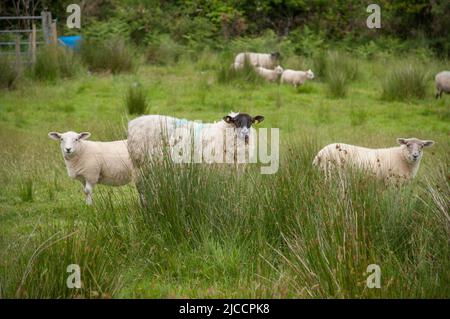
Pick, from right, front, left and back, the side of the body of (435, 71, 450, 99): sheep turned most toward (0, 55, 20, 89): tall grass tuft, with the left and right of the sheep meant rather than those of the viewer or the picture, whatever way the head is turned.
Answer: back

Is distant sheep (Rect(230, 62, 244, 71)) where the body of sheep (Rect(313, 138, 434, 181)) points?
no

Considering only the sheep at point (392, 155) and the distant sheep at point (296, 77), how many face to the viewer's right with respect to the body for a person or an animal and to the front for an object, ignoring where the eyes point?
2

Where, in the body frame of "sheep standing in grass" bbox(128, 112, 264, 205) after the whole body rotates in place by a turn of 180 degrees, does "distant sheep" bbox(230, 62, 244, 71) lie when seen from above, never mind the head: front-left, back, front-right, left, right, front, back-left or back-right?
right

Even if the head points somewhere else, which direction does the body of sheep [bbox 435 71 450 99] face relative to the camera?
to the viewer's right

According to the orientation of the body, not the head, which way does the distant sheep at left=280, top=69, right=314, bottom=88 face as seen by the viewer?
to the viewer's right

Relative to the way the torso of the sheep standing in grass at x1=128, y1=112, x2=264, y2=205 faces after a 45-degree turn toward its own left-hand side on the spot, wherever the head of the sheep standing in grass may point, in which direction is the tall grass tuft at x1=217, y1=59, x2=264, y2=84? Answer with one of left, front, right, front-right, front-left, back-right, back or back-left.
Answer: front-left

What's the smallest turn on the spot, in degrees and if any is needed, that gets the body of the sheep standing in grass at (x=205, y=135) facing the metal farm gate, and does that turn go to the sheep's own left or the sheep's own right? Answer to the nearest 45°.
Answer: approximately 90° to the sheep's own left

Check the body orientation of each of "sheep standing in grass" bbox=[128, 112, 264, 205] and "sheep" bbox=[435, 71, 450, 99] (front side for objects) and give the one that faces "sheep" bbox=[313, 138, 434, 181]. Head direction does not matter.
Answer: the sheep standing in grass

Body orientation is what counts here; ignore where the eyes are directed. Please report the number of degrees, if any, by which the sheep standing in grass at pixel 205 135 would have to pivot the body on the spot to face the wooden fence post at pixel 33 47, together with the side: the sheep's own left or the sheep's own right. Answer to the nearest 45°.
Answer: approximately 90° to the sheep's own left

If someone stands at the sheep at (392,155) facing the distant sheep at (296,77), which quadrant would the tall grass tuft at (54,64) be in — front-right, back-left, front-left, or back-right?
front-left

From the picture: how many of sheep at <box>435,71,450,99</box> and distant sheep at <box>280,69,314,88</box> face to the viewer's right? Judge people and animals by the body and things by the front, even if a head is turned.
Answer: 2

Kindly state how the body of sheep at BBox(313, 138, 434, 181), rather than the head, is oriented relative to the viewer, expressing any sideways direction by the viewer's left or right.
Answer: facing to the right of the viewer

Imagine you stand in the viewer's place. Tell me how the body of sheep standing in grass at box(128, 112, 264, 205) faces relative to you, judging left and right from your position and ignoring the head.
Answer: facing to the right of the viewer
